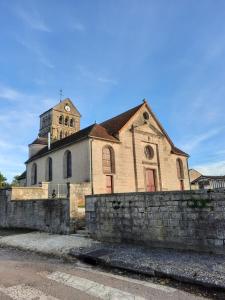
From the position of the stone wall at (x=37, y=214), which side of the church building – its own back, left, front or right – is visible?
right

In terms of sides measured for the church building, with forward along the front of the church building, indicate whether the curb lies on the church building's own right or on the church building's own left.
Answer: on the church building's own right

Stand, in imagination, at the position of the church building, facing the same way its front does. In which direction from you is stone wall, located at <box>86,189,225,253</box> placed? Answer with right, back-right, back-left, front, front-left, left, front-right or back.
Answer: front-right
